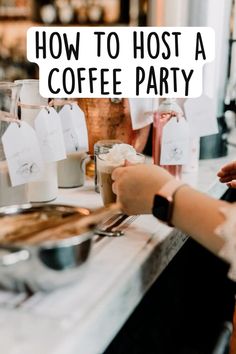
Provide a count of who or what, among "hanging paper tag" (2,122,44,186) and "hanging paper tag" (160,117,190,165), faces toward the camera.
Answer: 2

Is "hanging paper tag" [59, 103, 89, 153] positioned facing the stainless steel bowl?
yes

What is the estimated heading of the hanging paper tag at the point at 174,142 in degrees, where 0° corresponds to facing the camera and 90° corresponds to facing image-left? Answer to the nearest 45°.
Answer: approximately 0°

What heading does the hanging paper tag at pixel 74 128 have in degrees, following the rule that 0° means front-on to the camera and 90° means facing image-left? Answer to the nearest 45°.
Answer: approximately 0°

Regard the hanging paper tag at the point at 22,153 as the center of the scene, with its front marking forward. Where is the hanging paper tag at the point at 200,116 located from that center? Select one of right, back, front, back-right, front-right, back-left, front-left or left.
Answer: back-left
